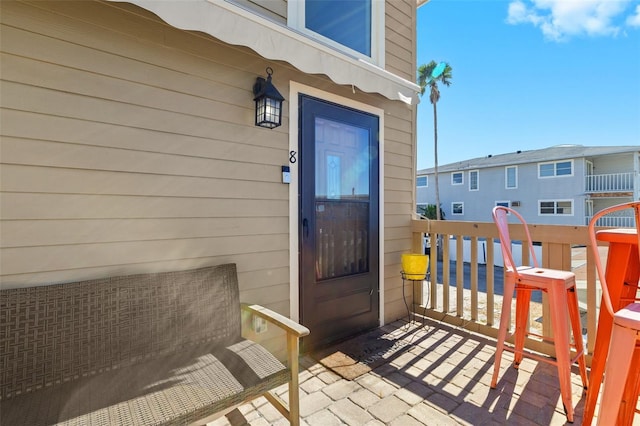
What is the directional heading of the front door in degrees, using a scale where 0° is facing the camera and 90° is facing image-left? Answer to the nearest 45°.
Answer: approximately 315°

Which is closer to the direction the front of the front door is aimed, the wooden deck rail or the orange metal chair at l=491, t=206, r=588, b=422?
the orange metal chair

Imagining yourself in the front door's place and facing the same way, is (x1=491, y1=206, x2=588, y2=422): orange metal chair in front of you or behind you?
in front

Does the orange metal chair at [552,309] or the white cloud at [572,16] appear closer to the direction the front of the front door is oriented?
the orange metal chair

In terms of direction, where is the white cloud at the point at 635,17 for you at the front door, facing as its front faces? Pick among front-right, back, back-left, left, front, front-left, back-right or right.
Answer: left

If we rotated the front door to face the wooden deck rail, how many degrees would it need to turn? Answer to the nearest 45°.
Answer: approximately 45° to its left

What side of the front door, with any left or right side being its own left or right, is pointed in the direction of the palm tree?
left

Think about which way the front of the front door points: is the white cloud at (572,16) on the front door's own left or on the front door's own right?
on the front door's own left

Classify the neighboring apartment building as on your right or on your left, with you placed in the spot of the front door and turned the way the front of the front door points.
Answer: on your left
